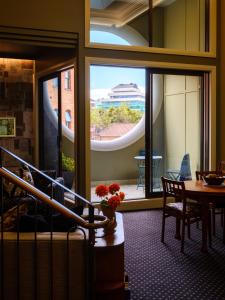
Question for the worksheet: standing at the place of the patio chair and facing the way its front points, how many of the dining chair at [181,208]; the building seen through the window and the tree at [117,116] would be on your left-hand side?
1

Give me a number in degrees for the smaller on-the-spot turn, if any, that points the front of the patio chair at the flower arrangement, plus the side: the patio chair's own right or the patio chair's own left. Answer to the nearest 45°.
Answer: approximately 90° to the patio chair's own left

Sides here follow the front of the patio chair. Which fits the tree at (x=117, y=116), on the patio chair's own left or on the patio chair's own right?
on the patio chair's own right

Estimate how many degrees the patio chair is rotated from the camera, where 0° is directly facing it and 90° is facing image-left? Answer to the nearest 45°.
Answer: approximately 90°

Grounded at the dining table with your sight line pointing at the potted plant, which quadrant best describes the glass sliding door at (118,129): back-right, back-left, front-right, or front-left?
front-right

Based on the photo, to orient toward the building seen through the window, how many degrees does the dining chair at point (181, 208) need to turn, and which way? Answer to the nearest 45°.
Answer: approximately 45° to its left

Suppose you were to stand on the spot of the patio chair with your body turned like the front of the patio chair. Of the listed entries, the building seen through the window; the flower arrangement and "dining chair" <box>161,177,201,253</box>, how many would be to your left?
2

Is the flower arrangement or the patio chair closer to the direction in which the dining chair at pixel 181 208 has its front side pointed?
the patio chair

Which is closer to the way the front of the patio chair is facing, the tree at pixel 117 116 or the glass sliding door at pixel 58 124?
the glass sliding door

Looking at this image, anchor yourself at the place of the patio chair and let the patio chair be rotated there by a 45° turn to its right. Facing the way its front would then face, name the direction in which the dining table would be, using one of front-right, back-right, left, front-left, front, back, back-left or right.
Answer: back-left

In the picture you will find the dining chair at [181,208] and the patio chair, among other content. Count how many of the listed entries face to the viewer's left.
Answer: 1

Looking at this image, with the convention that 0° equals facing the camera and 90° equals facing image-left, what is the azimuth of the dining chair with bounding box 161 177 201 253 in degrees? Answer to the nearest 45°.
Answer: approximately 225°

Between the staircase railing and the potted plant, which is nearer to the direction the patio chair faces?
the potted plant
